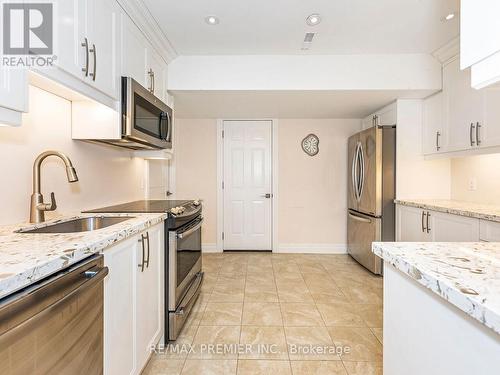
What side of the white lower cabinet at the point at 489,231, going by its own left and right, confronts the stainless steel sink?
front

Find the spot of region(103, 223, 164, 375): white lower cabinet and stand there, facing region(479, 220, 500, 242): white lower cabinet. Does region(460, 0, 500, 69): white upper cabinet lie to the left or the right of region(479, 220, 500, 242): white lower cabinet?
right

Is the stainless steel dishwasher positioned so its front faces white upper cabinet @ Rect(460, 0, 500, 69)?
yes

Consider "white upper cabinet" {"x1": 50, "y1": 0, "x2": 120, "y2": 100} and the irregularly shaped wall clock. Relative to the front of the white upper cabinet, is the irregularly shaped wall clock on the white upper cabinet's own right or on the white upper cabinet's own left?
on the white upper cabinet's own left

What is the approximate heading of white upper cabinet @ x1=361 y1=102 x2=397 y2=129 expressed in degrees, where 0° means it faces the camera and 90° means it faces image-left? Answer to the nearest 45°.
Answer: approximately 90°

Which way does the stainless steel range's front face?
to the viewer's right

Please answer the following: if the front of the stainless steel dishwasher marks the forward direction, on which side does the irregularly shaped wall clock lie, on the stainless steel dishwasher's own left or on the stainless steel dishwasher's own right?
on the stainless steel dishwasher's own left
